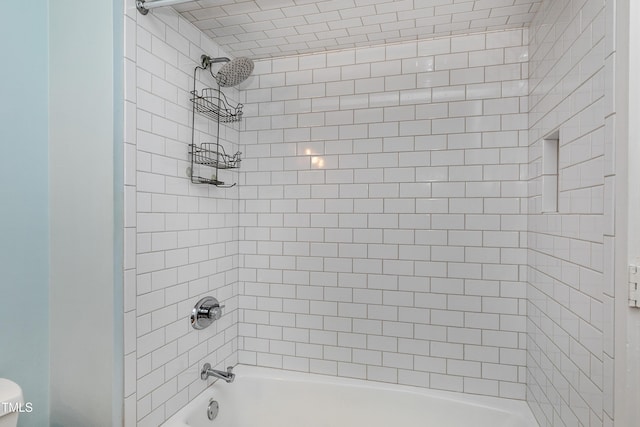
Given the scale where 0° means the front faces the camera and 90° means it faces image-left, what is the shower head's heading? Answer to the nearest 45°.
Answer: approximately 315°

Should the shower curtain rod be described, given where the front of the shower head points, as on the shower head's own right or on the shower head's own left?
on the shower head's own right

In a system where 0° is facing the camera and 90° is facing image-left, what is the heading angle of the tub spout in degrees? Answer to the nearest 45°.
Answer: approximately 315°

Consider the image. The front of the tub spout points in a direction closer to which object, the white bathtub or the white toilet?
the white bathtub

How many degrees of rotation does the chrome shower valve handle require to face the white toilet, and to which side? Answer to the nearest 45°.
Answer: approximately 90° to its right
